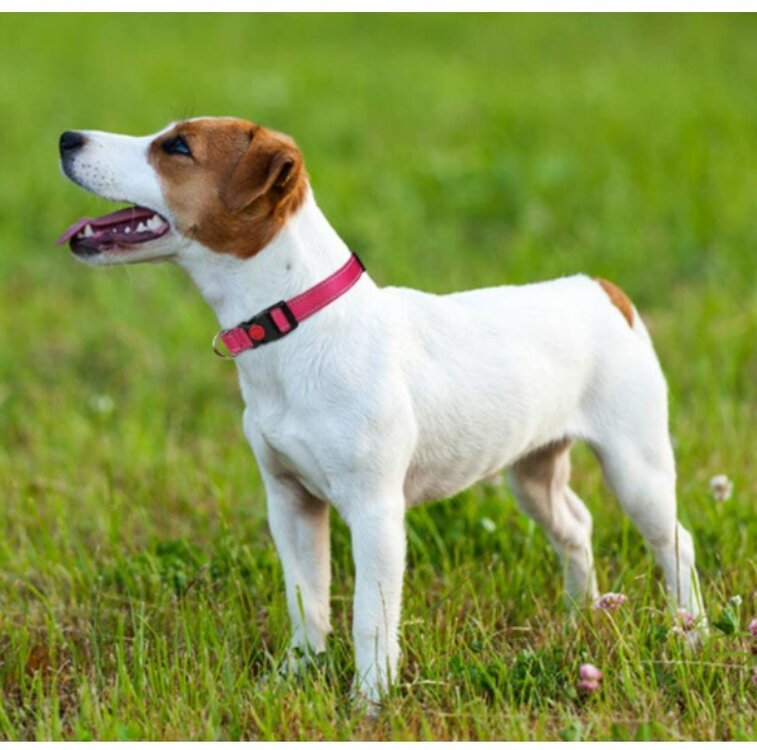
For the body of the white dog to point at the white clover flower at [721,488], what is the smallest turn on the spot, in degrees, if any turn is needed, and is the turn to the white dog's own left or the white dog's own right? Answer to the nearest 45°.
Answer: approximately 180°

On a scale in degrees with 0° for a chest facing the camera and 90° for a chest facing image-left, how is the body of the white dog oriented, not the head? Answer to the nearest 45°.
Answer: approximately 45°
